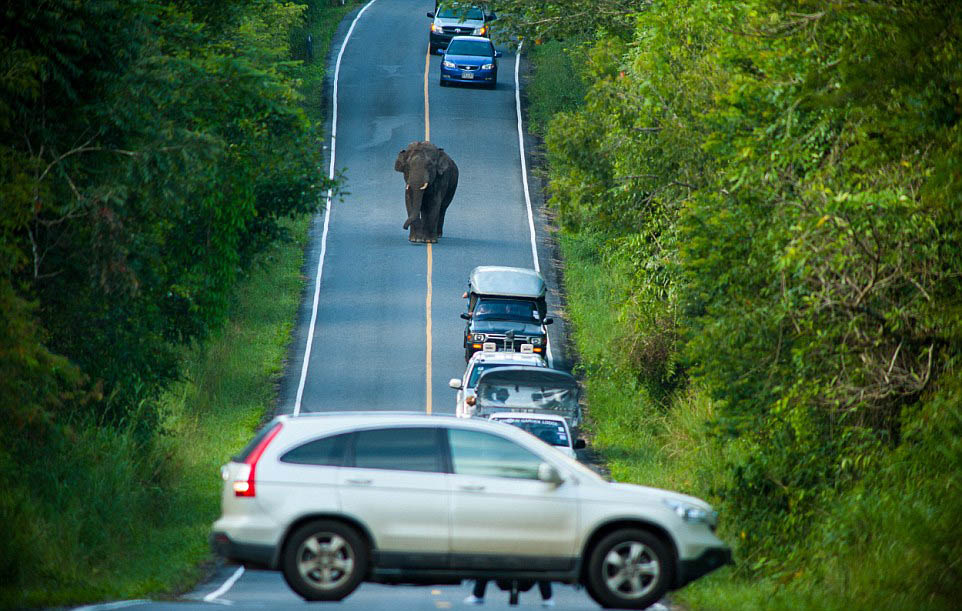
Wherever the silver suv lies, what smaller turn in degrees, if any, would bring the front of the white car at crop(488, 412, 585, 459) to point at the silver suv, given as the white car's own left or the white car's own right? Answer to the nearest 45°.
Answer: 0° — it already faces it

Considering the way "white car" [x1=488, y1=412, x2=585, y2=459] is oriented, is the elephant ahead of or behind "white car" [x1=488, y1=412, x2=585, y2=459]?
behind

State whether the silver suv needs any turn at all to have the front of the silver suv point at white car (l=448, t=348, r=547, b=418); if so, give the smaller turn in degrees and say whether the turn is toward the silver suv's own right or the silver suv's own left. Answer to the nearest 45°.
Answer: approximately 90° to the silver suv's own left

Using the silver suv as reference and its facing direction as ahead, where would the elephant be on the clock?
The elephant is roughly at 9 o'clock from the silver suv.

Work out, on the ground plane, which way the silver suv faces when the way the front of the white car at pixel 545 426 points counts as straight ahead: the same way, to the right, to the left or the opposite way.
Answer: to the left

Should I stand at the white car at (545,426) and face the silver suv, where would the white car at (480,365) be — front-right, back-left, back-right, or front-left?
back-right

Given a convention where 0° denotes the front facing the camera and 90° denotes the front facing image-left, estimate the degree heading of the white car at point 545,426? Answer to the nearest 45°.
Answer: approximately 0°

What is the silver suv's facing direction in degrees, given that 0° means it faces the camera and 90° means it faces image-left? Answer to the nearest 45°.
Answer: approximately 270°

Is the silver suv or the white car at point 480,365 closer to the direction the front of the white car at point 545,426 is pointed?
the silver suv

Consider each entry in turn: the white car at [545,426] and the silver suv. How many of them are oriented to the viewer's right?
1

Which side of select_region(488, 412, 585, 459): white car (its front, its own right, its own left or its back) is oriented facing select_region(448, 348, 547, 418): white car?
back

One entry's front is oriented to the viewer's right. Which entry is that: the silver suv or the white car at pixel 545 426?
the silver suv

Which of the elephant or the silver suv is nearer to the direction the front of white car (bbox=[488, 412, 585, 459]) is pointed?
the silver suv
